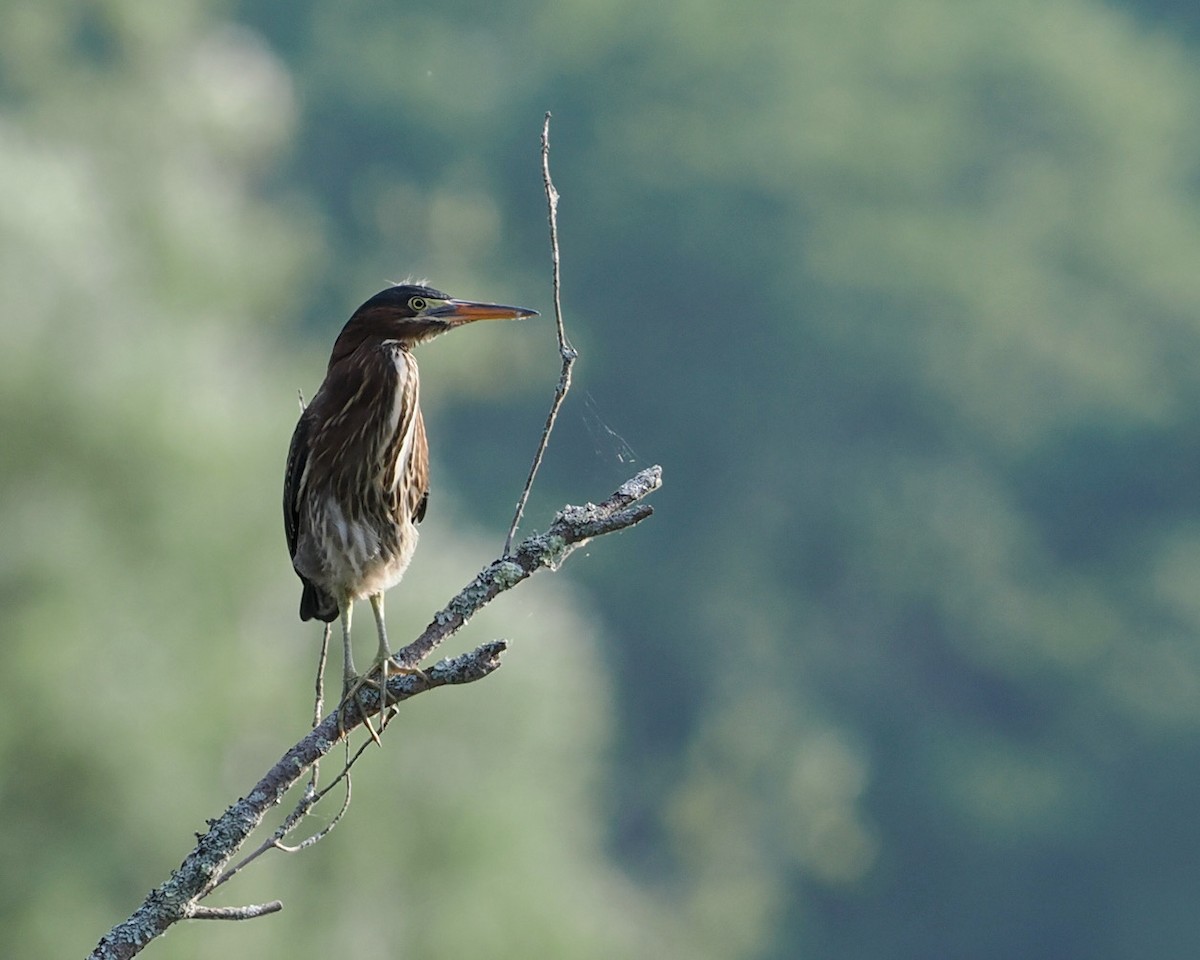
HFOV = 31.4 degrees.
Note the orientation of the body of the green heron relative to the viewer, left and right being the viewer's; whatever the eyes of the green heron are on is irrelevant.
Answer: facing the viewer and to the right of the viewer
